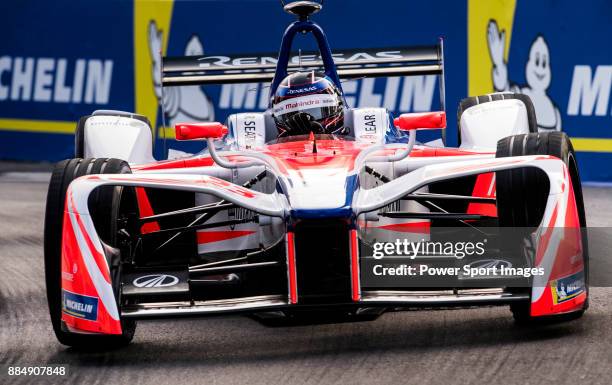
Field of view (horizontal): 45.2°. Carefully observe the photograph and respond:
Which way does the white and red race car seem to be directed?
toward the camera
